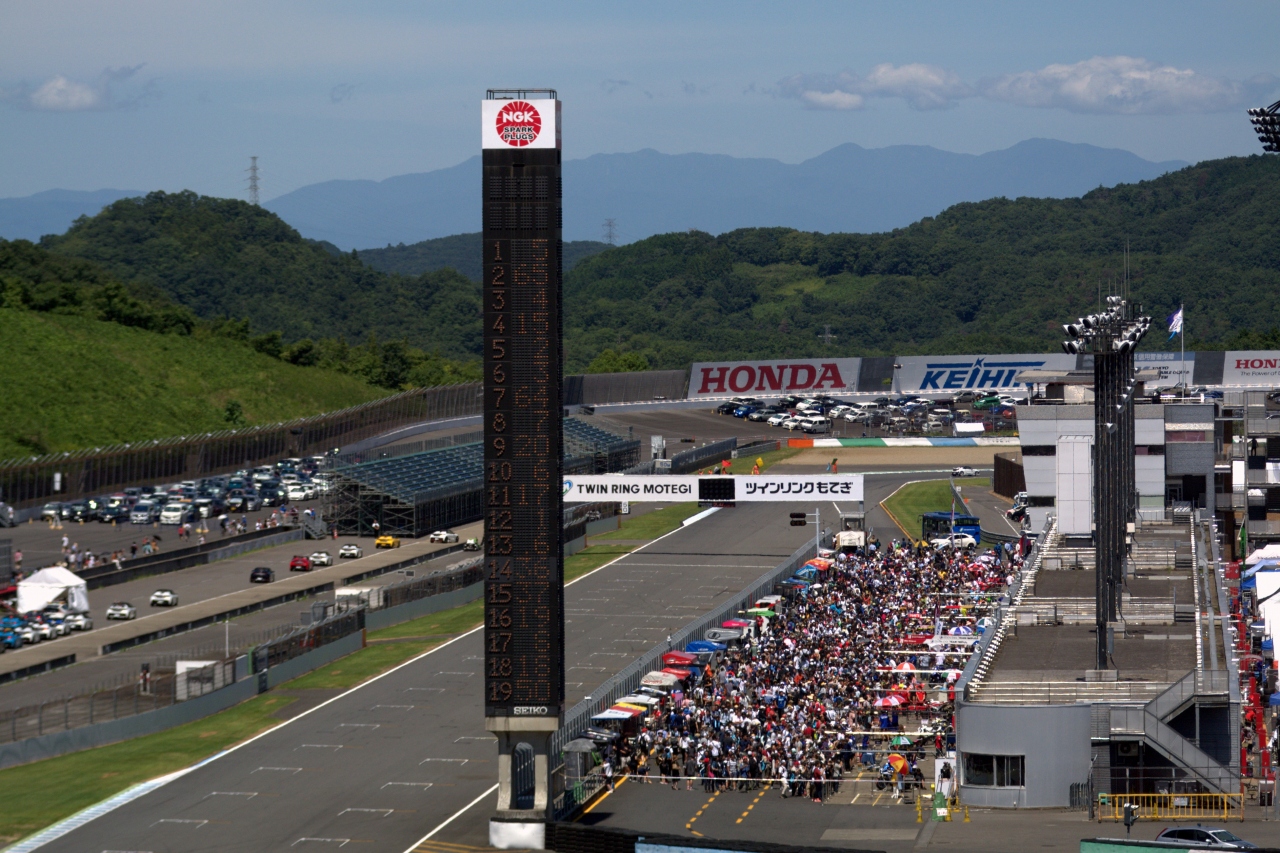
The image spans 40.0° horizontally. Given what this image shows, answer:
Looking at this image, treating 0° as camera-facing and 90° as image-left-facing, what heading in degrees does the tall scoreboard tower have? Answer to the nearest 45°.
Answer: approximately 0°

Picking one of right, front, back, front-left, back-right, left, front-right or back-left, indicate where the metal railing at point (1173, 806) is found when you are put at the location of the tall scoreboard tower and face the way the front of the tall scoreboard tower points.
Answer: left

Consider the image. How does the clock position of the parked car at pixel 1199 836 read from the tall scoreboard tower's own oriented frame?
The parked car is roughly at 10 o'clock from the tall scoreboard tower.
